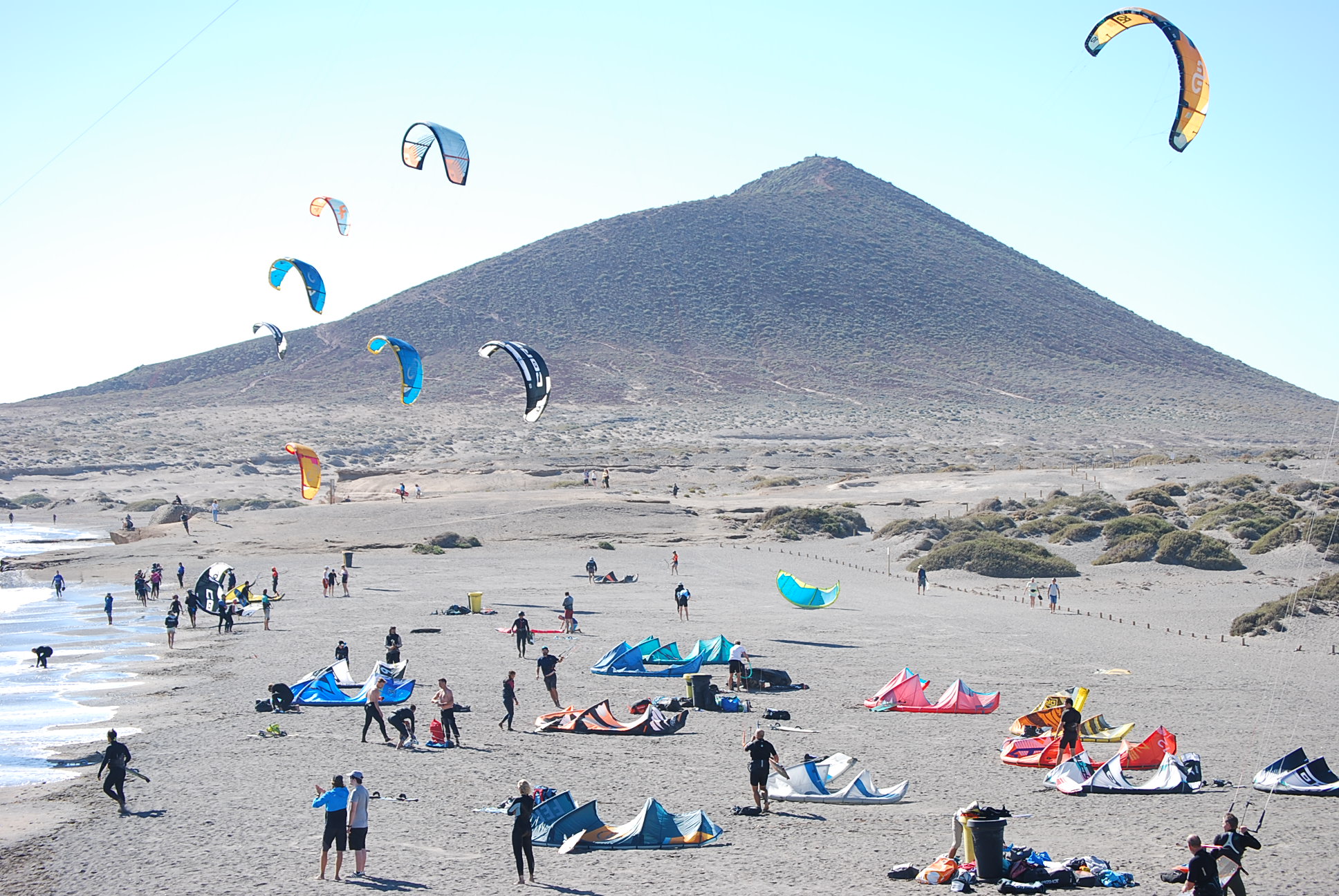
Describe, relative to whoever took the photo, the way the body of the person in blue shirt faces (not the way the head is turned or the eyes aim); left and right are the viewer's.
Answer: facing away from the viewer and to the left of the viewer

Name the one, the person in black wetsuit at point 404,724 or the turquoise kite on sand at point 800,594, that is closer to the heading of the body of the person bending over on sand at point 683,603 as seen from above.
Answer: the turquoise kite on sand

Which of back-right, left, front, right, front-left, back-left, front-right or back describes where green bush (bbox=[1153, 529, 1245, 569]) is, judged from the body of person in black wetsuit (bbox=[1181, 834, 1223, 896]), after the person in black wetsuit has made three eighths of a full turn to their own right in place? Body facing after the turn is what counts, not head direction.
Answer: left

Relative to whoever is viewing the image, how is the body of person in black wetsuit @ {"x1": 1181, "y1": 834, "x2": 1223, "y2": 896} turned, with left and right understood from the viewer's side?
facing away from the viewer and to the left of the viewer

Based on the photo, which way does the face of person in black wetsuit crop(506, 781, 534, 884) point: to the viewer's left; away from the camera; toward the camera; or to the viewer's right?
away from the camera

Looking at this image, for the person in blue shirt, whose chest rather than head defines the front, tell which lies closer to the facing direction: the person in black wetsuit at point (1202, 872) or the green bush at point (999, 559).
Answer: the green bush

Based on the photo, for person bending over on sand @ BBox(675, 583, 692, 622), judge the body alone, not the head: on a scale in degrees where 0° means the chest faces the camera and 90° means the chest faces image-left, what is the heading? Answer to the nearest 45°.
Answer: approximately 180°
